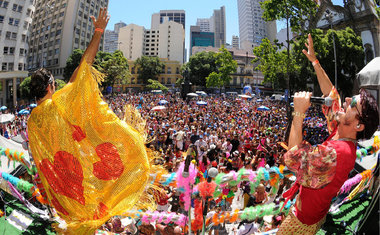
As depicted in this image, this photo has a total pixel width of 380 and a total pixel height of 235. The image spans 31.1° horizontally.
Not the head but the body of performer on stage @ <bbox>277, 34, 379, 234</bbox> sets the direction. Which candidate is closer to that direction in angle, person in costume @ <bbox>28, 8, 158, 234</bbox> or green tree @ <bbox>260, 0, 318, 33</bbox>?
the person in costume

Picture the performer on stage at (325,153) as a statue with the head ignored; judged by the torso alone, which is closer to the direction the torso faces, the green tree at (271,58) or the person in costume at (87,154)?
the person in costume

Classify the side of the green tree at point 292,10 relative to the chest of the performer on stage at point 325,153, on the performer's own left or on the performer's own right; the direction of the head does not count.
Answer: on the performer's own right

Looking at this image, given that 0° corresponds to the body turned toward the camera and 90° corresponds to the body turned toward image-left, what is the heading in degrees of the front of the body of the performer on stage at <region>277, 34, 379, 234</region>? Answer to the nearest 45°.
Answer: approximately 90°

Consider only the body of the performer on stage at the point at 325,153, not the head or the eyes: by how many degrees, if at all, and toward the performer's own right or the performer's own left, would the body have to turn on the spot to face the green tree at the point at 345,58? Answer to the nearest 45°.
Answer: approximately 90° to the performer's own right

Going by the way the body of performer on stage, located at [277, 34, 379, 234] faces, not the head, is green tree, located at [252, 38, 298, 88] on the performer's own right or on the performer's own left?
on the performer's own right
